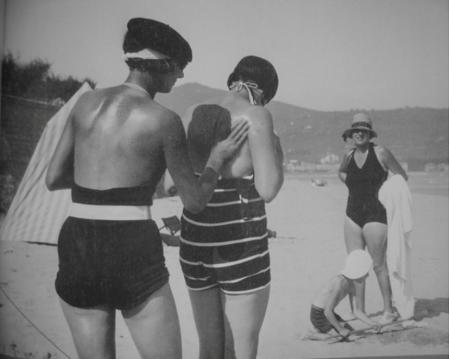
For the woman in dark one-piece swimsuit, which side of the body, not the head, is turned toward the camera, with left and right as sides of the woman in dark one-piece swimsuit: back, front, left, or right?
front

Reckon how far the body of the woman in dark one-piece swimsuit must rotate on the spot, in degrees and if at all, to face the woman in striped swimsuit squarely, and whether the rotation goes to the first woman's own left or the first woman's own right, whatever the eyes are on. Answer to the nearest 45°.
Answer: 0° — they already face them

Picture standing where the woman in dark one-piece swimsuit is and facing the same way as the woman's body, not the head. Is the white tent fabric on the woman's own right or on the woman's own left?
on the woman's own right

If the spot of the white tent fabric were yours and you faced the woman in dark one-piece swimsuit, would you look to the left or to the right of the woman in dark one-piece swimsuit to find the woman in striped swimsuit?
right

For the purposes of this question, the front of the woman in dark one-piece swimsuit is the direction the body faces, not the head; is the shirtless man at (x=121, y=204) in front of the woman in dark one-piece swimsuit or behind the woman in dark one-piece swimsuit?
in front

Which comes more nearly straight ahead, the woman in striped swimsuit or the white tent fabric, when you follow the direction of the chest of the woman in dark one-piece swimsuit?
the woman in striped swimsuit

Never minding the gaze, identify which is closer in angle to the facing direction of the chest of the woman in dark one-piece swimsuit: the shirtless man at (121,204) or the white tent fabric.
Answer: the shirtless man

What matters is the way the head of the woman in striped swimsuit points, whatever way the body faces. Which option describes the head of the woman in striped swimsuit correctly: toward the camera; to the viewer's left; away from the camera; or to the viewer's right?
away from the camera

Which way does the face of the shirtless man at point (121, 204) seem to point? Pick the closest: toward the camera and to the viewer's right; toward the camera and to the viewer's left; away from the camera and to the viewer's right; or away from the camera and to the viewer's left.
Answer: away from the camera and to the viewer's right
